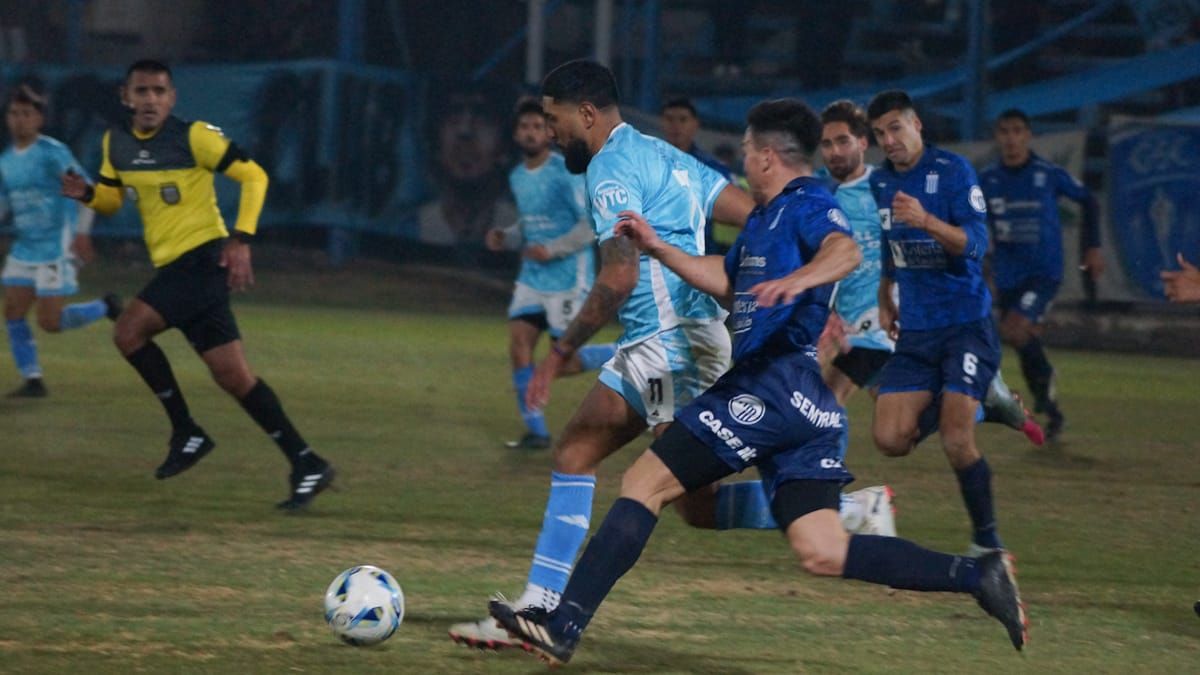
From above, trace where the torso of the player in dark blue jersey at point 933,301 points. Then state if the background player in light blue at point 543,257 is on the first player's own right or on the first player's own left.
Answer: on the first player's own right

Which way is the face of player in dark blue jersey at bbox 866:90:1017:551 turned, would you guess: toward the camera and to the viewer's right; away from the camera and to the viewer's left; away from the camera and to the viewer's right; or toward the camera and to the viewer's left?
toward the camera and to the viewer's left

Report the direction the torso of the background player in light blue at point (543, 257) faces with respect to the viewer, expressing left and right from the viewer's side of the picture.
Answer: facing the viewer and to the left of the viewer

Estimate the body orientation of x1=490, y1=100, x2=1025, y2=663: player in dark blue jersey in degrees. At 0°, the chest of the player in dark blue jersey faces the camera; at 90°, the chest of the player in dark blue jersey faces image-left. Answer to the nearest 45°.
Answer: approximately 90°

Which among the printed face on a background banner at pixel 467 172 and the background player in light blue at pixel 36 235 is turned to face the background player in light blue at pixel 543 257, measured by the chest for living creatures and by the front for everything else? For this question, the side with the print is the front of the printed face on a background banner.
the printed face on a background banner

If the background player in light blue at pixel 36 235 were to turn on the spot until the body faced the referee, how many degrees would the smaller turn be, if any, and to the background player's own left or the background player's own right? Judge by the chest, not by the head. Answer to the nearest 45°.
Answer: approximately 45° to the background player's own left

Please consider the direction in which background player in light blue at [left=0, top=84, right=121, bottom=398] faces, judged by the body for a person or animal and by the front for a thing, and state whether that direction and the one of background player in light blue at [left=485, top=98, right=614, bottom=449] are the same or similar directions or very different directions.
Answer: same or similar directions
